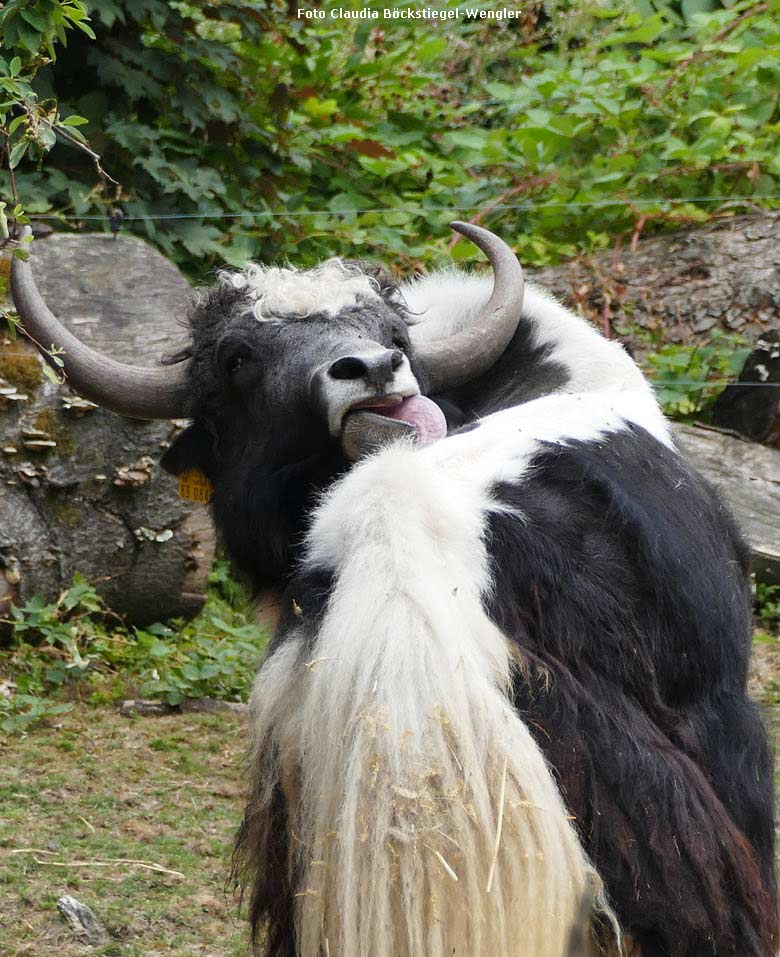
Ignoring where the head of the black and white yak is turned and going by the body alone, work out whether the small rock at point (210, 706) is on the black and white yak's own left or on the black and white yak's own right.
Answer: on the black and white yak's own left

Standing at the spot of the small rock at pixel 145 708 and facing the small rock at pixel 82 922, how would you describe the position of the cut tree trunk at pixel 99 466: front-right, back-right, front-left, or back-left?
back-right
